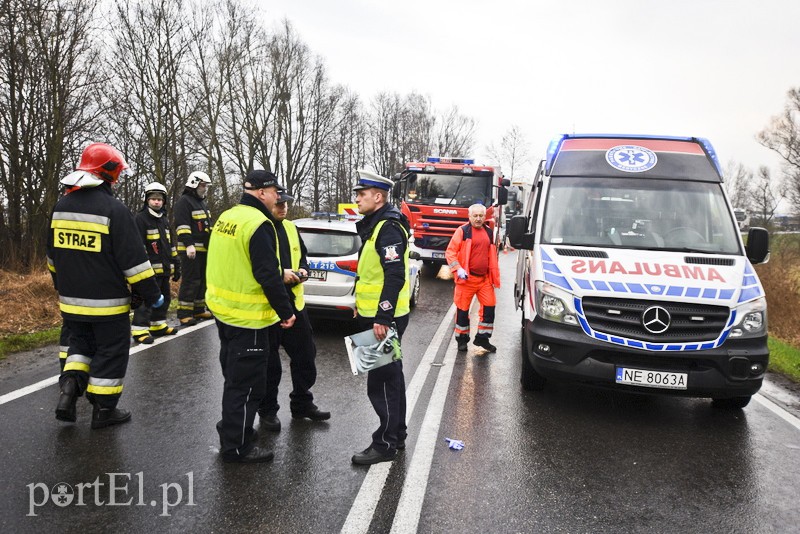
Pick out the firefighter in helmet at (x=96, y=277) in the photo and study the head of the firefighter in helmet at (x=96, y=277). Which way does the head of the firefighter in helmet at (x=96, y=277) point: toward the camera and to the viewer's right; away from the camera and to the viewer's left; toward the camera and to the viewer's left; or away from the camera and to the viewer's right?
away from the camera and to the viewer's right

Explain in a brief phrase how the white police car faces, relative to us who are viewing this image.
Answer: facing away from the viewer and to the right of the viewer

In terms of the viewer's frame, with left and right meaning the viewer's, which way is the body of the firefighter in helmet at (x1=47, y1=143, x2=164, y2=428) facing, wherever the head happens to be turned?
facing away from the viewer and to the right of the viewer

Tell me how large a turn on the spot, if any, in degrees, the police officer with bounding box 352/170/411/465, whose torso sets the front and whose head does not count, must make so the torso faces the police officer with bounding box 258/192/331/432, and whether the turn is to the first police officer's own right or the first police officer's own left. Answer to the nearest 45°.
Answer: approximately 45° to the first police officer's own right

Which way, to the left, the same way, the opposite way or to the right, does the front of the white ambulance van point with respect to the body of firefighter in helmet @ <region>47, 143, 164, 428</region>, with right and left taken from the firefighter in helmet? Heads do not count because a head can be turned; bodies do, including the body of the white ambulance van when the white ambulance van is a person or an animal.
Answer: the opposite way

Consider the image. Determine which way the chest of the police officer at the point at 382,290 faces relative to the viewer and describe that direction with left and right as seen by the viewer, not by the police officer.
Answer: facing to the left of the viewer

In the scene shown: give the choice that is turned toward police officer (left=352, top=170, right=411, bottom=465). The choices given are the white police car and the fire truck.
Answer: the fire truck

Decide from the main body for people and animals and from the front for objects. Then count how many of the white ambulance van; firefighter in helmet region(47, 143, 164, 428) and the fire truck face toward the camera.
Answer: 2

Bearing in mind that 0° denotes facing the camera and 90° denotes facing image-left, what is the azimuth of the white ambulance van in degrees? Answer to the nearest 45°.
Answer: approximately 0°

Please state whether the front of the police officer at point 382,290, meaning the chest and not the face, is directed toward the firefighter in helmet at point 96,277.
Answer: yes

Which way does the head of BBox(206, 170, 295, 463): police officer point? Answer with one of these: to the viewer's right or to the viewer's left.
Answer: to the viewer's right

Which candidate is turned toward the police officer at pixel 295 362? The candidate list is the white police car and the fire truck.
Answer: the fire truck

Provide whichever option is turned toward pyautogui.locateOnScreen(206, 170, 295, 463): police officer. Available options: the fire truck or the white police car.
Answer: the fire truck
